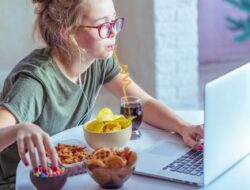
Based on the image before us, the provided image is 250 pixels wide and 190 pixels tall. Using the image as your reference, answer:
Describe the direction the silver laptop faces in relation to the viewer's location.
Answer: facing away from the viewer and to the left of the viewer

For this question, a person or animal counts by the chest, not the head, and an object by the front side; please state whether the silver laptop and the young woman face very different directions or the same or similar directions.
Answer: very different directions

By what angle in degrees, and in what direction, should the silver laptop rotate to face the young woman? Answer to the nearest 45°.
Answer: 0° — it already faces them

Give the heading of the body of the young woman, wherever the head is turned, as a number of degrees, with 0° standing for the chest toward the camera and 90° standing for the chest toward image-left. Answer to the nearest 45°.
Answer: approximately 315°
